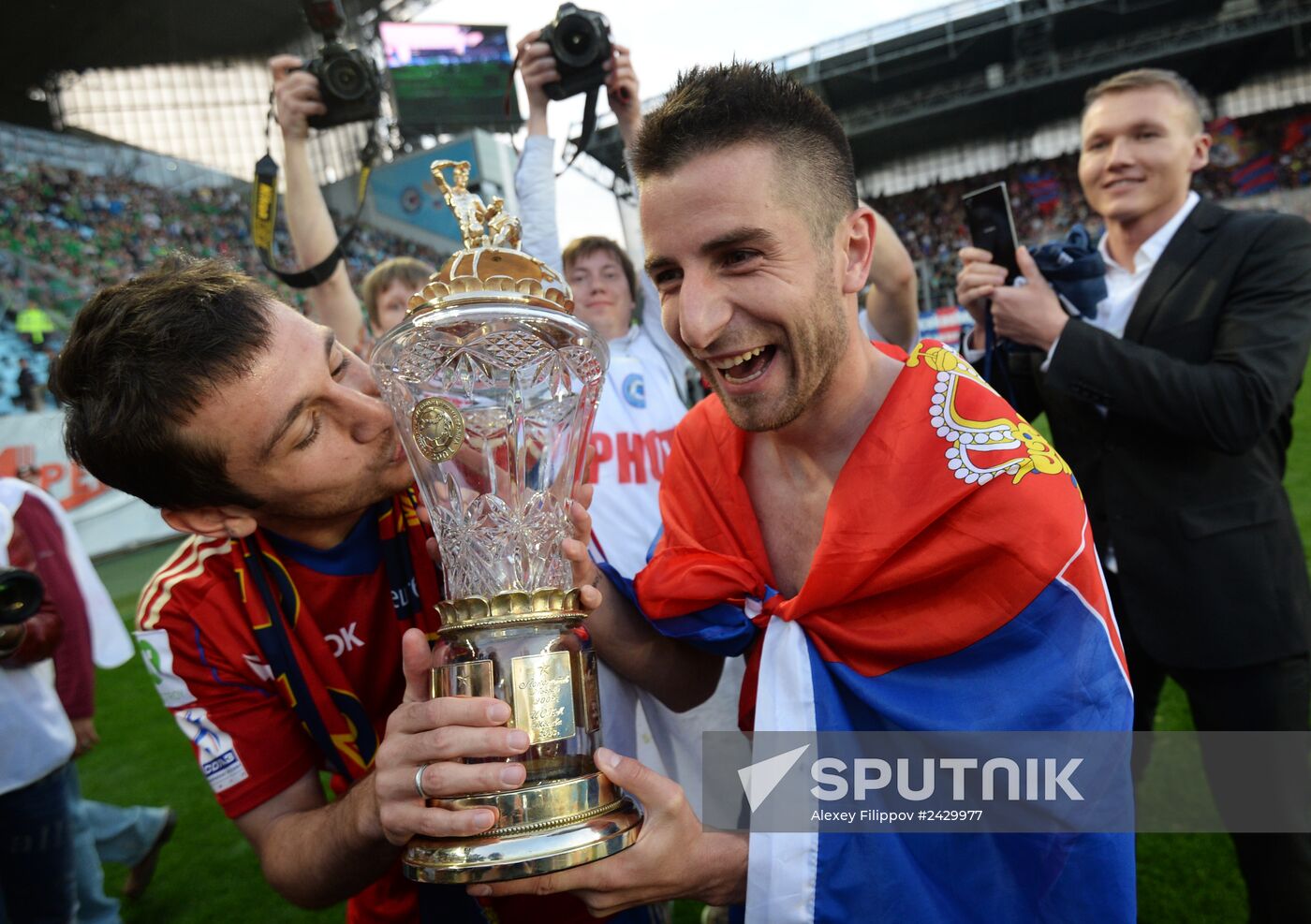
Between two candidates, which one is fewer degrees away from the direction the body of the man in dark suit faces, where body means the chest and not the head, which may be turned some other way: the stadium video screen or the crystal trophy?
the crystal trophy

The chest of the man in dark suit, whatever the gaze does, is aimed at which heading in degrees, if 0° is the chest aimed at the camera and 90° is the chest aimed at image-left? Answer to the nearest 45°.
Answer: approximately 45°

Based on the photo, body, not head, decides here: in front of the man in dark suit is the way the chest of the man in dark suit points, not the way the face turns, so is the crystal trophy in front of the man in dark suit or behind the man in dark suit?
in front

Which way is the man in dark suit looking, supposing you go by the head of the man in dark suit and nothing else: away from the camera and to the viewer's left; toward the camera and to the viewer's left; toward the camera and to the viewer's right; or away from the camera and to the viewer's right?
toward the camera and to the viewer's left

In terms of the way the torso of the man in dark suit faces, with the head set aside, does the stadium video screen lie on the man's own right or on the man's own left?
on the man's own right
